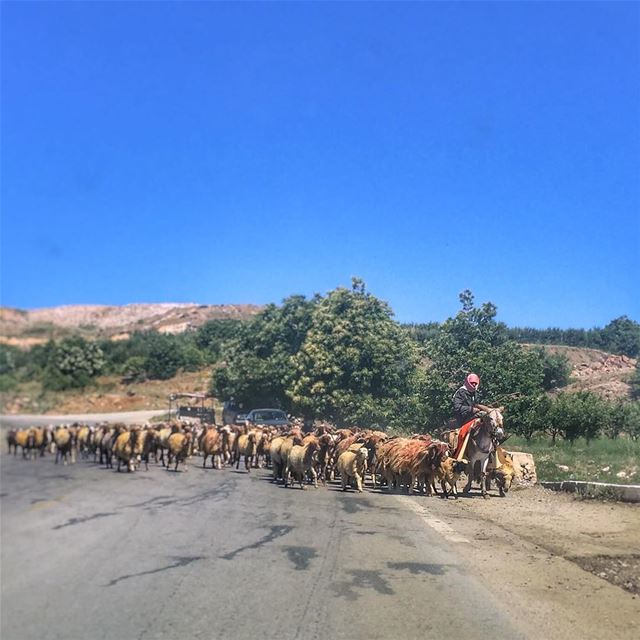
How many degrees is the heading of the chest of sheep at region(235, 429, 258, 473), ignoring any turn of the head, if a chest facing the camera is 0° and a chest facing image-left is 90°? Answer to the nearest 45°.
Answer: approximately 315°

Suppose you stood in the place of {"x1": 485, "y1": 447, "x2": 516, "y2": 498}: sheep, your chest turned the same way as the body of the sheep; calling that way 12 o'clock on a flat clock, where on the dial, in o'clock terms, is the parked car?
The parked car is roughly at 6 o'clock from the sheep.

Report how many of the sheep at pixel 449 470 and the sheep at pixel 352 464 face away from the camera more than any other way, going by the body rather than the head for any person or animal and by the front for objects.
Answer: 0

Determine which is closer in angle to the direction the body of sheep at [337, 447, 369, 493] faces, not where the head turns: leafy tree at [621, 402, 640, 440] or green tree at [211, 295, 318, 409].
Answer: the leafy tree

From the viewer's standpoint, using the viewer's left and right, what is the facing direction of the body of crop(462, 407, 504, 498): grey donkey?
facing the viewer and to the right of the viewer

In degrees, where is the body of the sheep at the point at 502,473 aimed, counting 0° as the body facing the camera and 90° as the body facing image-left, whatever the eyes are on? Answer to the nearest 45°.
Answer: approximately 315°
